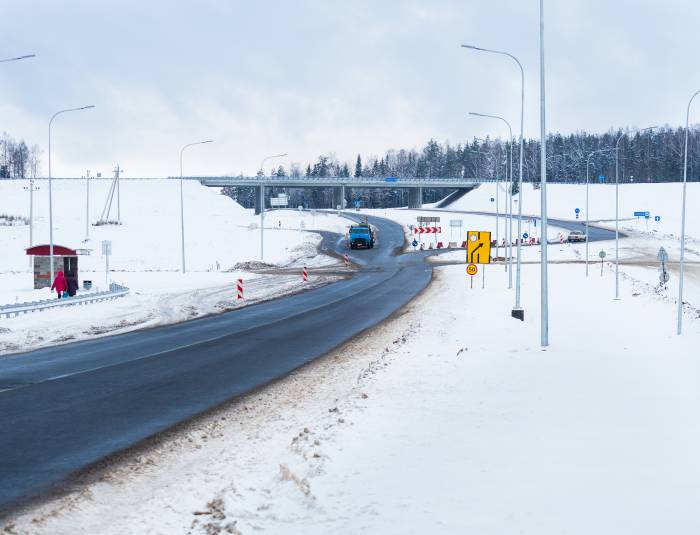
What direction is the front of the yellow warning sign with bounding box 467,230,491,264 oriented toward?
toward the camera

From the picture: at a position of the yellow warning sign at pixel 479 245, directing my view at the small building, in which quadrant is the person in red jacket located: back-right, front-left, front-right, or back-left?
front-left

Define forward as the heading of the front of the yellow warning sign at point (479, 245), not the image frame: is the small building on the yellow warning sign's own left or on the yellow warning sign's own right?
on the yellow warning sign's own right

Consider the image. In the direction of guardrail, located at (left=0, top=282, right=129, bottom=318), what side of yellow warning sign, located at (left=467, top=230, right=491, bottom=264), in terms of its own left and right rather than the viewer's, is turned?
right

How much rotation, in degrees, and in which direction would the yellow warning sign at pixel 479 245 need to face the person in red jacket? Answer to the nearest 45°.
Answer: approximately 90° to its right
